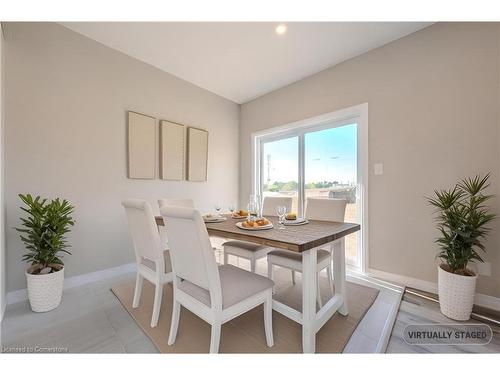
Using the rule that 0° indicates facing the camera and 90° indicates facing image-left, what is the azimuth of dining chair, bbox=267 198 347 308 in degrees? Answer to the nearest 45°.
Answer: approximately 45°

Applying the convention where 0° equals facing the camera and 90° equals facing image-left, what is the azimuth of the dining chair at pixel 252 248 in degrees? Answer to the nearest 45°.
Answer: approximately 45°

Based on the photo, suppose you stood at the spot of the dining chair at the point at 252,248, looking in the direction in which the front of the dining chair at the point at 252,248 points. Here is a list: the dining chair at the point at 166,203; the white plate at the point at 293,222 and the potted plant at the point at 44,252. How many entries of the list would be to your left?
1

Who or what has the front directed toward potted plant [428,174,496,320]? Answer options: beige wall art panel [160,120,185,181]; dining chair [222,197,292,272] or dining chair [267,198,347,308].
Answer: the beige wall art panel

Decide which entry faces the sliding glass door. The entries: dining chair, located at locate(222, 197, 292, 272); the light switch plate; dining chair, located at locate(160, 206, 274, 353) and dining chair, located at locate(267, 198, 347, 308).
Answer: dining chair, located at locate(160, 206, 274, 353)

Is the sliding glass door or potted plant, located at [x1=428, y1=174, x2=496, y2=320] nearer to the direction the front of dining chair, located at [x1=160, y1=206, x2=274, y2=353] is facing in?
the sliding glass door

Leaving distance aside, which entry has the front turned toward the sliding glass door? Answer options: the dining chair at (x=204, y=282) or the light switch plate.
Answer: the dining chair

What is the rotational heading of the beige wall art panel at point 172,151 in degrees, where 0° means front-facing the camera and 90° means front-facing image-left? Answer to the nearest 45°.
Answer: approximately 315°

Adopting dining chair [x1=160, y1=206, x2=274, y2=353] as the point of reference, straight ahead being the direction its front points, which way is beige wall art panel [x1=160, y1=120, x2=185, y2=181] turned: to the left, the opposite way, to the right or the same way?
to the right

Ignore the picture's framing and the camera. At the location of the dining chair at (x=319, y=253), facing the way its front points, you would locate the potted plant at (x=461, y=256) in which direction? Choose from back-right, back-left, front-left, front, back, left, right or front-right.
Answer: back-left
